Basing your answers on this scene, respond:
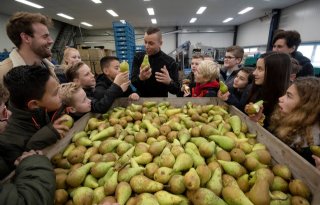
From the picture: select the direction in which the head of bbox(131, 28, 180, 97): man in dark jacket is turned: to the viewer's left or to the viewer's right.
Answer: to the viewer's left

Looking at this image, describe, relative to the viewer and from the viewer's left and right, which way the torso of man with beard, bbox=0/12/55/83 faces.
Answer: facing to the right of the viewer

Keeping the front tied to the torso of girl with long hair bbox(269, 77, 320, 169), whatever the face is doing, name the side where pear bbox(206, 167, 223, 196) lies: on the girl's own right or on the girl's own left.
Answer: on the girl's own left

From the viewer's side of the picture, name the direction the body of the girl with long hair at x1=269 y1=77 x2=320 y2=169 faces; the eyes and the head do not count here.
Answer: to the viewer's left

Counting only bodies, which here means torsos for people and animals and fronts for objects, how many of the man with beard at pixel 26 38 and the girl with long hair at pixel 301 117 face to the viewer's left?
1

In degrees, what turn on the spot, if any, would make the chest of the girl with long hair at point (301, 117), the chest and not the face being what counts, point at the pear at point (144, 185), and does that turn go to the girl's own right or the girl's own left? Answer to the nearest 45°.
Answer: approximately 45° to the girl's own left

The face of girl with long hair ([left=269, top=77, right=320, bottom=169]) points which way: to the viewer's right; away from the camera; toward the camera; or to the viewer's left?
to the viewer's left

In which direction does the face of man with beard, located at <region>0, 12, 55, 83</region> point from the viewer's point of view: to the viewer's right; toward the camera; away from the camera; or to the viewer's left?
to the viewer's right

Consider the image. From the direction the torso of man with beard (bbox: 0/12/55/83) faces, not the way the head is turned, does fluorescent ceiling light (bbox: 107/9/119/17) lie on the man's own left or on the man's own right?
on the man's own left
